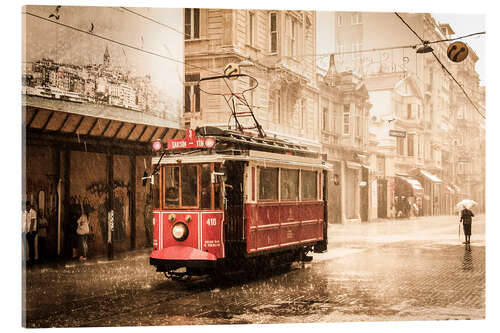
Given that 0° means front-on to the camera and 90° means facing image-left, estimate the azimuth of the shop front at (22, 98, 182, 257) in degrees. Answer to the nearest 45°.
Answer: approximately 315°

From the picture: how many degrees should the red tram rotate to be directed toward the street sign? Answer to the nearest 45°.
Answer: approximately 180°

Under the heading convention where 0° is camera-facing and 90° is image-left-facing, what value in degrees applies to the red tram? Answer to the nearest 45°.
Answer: approximately 45°

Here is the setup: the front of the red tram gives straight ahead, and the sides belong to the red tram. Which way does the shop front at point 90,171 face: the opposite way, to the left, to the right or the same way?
to the left

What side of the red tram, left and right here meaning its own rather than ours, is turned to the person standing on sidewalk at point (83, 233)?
right

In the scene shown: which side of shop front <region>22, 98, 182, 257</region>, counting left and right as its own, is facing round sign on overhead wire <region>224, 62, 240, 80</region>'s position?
front

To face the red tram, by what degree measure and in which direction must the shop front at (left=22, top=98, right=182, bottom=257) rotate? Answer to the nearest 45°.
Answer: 0° — it already faces it

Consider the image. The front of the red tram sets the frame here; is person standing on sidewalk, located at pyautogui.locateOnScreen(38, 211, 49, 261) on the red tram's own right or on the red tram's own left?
on the red tram's own right

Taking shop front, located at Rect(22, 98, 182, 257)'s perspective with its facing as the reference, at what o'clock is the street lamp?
The street lamp is roughly at 11 o'clock from the shop front.

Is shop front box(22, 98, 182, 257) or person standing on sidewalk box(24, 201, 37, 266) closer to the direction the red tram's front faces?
the person standing on sidewalk

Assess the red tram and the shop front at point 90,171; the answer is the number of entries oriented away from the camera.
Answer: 0

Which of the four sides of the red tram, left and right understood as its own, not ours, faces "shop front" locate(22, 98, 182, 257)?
right
